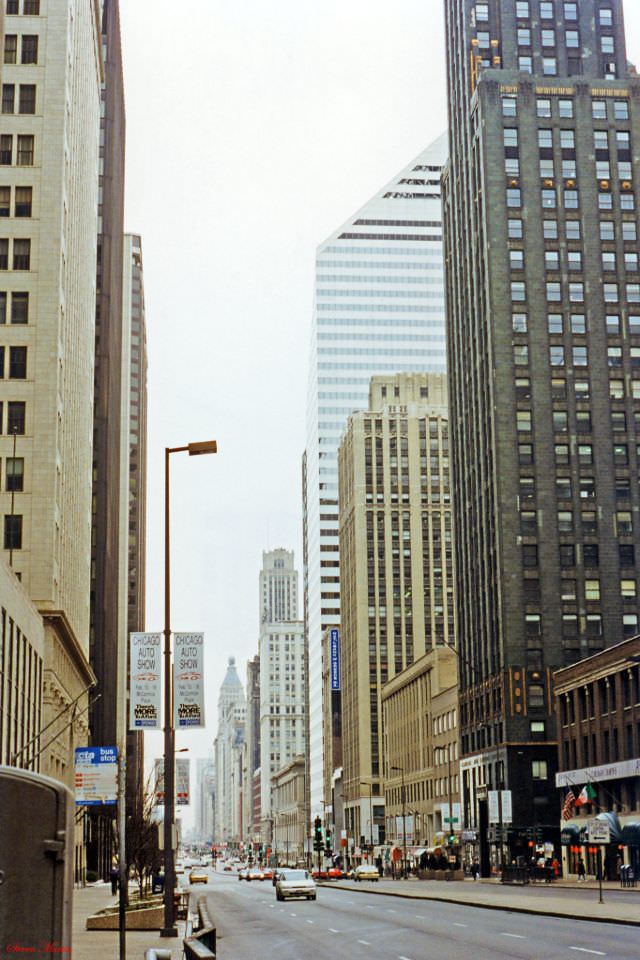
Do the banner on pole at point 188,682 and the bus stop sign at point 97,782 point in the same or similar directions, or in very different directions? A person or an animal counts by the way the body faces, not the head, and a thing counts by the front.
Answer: same or similar directions

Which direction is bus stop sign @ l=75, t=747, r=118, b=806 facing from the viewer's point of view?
toward the camera

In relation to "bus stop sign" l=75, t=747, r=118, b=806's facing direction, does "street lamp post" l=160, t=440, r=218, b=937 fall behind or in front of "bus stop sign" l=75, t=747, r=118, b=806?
behind

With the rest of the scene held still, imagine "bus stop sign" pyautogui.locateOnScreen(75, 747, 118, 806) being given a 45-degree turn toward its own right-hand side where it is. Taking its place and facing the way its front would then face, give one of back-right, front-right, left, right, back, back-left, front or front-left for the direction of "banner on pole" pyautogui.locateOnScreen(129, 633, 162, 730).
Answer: back-right

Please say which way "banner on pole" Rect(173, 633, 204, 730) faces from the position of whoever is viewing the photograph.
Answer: facing the viewer

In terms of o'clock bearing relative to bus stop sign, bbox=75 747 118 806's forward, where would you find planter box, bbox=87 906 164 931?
The planter box is roughly at 6 o'clock from the bus stop sign.

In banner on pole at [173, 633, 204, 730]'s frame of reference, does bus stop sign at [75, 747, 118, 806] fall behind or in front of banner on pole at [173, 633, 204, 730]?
in front

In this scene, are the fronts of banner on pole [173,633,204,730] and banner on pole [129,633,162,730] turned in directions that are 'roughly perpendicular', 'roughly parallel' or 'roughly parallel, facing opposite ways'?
roughly parallel

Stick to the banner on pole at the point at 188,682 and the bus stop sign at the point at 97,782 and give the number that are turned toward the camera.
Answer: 2

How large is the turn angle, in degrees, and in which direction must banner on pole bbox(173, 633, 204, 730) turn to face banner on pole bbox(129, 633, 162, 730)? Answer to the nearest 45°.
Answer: approximately 45° to its right
